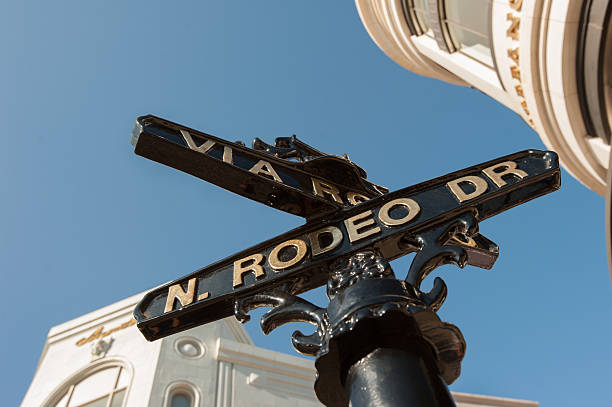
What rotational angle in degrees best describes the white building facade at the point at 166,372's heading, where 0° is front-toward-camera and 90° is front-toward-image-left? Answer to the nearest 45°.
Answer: approximately 45°

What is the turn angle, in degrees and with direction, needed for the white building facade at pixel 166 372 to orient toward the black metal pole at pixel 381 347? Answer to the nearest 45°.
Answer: approximately 45° to its left

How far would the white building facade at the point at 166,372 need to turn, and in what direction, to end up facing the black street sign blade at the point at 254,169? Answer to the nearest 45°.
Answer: approximately 45° to its left

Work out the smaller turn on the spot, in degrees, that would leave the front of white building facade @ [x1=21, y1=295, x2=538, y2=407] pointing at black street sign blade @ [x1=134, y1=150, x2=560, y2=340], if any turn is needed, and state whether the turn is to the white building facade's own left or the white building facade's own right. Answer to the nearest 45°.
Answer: approximately 45° to the white building facade's own left

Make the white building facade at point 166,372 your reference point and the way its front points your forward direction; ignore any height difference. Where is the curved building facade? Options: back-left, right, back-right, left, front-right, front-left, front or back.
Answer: left
